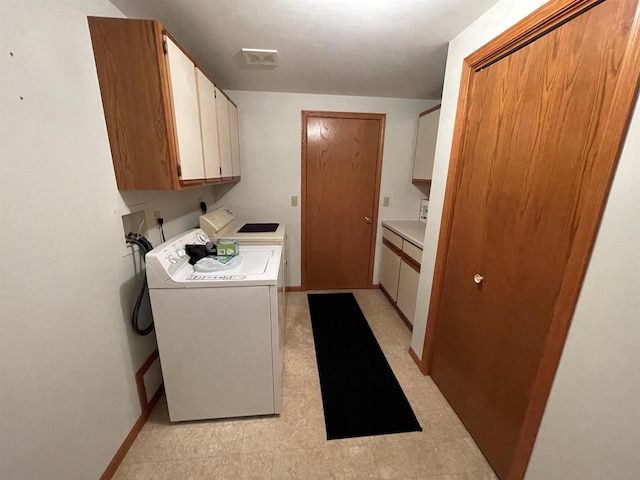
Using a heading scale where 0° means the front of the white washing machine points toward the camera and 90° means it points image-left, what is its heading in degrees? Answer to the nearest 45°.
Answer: approximately 270°

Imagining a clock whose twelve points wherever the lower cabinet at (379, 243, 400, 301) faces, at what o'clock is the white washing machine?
The white washing machine is roughly at 10 o'clock from the lower cabinet.

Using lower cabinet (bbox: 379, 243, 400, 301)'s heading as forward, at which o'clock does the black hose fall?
The black hose is roughly at 10 o'clock from the lower cabinet.

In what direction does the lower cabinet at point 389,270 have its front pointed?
to the viewer's left

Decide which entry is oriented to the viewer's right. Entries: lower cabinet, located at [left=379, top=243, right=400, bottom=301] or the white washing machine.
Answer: the white washing machine

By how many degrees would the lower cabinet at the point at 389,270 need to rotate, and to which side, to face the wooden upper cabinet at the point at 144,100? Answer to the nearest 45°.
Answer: approximately 45° to its left

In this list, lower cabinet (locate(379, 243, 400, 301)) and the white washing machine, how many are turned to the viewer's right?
1

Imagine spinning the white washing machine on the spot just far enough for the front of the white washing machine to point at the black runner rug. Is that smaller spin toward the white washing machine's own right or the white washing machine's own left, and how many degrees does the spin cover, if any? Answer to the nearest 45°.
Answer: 0° — it already faces it

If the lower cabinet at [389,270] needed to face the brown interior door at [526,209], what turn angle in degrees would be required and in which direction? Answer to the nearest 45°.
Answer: approximately 90° to its left
